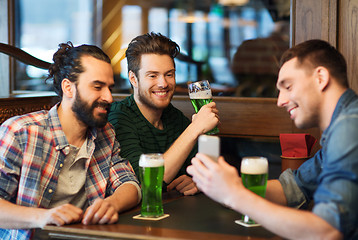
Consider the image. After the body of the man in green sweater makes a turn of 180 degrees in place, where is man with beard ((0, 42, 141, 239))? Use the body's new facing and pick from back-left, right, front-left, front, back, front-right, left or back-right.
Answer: left

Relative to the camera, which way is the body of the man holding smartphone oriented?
to the viewer's left

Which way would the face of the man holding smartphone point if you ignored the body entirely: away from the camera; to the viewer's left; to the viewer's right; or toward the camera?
to the viewer's left

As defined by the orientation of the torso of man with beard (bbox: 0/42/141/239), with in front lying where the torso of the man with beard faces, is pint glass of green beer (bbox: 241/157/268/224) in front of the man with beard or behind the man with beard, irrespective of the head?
in front

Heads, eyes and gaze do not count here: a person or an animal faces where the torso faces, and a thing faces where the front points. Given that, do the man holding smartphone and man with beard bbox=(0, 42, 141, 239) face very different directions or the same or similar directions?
very different directions

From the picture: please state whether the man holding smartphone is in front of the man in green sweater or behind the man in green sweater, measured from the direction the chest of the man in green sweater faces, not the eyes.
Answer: in front

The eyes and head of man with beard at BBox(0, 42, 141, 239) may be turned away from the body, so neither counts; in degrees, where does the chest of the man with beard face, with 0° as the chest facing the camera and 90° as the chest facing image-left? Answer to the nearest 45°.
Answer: approximately 315°

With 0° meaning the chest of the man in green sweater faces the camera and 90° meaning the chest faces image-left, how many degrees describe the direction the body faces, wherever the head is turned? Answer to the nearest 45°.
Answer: approximately 315°

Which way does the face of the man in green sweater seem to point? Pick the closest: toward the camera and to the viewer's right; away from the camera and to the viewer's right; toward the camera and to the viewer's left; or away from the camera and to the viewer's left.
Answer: toward the camera and to the viewer's right
